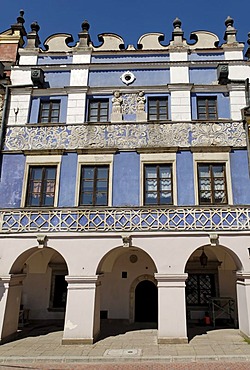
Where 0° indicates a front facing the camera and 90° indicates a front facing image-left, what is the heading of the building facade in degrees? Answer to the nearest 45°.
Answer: approximately 0°
